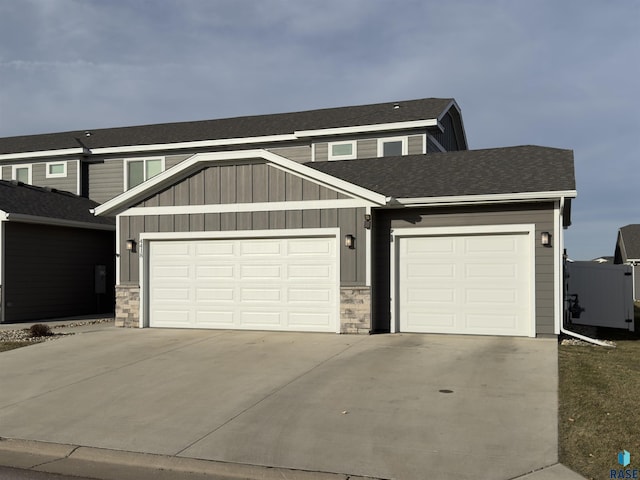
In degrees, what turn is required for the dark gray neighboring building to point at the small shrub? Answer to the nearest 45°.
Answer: approximately 45° to its left

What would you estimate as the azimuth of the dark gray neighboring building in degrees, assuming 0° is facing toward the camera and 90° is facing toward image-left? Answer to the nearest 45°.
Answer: approximately 45°

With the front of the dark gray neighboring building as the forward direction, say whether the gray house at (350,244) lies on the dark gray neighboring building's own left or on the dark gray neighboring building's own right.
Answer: on the dark gray neighboring building's own left

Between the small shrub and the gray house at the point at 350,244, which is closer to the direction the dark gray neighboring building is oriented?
the small shrub

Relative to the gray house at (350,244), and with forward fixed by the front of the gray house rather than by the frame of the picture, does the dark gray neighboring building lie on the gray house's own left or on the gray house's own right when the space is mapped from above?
on the gray house's own right

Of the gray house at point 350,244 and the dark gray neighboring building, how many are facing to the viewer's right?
0

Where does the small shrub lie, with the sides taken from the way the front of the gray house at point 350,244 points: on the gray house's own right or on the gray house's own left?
on the gray house's own right
